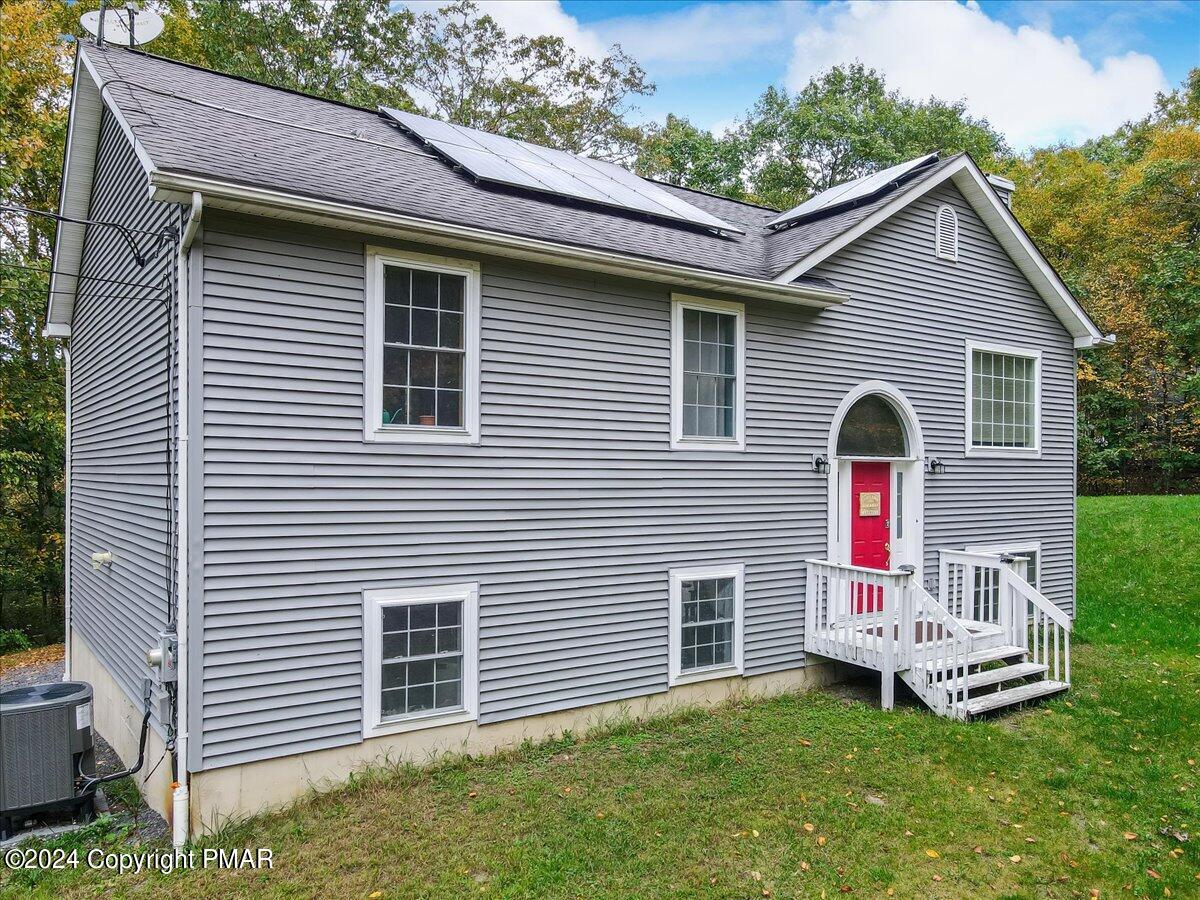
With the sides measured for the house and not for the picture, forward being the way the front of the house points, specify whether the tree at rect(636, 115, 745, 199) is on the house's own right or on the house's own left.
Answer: on the house's own left

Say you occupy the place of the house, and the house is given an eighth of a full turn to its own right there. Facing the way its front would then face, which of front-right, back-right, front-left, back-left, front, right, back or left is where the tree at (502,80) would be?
back

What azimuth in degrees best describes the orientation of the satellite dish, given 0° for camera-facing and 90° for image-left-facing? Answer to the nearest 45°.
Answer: approximately 0°

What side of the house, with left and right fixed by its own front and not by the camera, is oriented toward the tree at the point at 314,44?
back

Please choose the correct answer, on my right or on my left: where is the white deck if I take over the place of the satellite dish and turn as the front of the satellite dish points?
on my left

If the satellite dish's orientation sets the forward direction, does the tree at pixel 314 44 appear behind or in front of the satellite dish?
behind

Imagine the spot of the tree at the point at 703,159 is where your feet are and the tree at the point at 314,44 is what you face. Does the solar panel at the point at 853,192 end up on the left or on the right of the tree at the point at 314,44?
left

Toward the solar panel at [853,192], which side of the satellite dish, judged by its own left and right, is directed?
left
